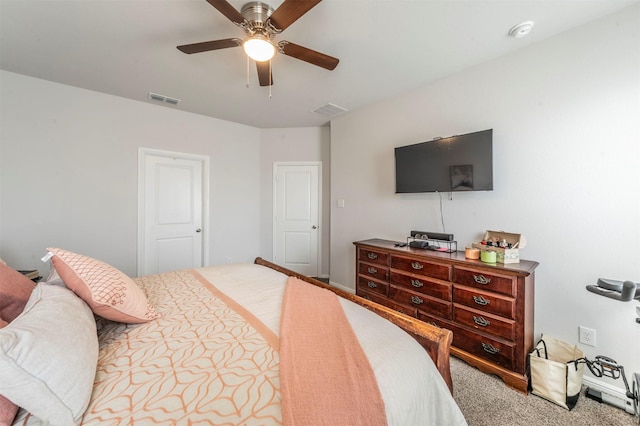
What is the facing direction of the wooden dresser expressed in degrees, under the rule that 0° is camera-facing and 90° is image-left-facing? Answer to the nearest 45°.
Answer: approximately 45°

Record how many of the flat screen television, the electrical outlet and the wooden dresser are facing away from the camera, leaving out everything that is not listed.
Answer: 0

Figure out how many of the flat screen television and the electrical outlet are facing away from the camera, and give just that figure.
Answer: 0

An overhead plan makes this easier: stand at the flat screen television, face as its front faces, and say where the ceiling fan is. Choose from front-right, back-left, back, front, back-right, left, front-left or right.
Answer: front

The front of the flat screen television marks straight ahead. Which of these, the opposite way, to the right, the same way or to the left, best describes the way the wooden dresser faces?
the same way

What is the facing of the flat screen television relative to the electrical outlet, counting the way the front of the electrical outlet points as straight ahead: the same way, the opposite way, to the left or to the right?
the same way

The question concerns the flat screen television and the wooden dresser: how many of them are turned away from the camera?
0

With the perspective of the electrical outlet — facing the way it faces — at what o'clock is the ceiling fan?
The ceiling fan is roughly at 12 o'clock from the electrical outlet.

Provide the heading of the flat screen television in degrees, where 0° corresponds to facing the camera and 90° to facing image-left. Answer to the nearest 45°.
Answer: approximately 45°

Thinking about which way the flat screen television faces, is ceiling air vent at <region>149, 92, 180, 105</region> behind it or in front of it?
in front

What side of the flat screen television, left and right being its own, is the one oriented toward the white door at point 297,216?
right

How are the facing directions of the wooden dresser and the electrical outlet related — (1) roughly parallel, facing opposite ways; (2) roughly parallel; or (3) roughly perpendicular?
roughly parallel

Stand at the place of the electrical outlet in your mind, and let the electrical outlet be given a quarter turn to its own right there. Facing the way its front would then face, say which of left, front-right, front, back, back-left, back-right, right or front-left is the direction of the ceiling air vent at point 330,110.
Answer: front-left

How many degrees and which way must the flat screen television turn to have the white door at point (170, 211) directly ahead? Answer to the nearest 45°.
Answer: approximately 45° to its right
